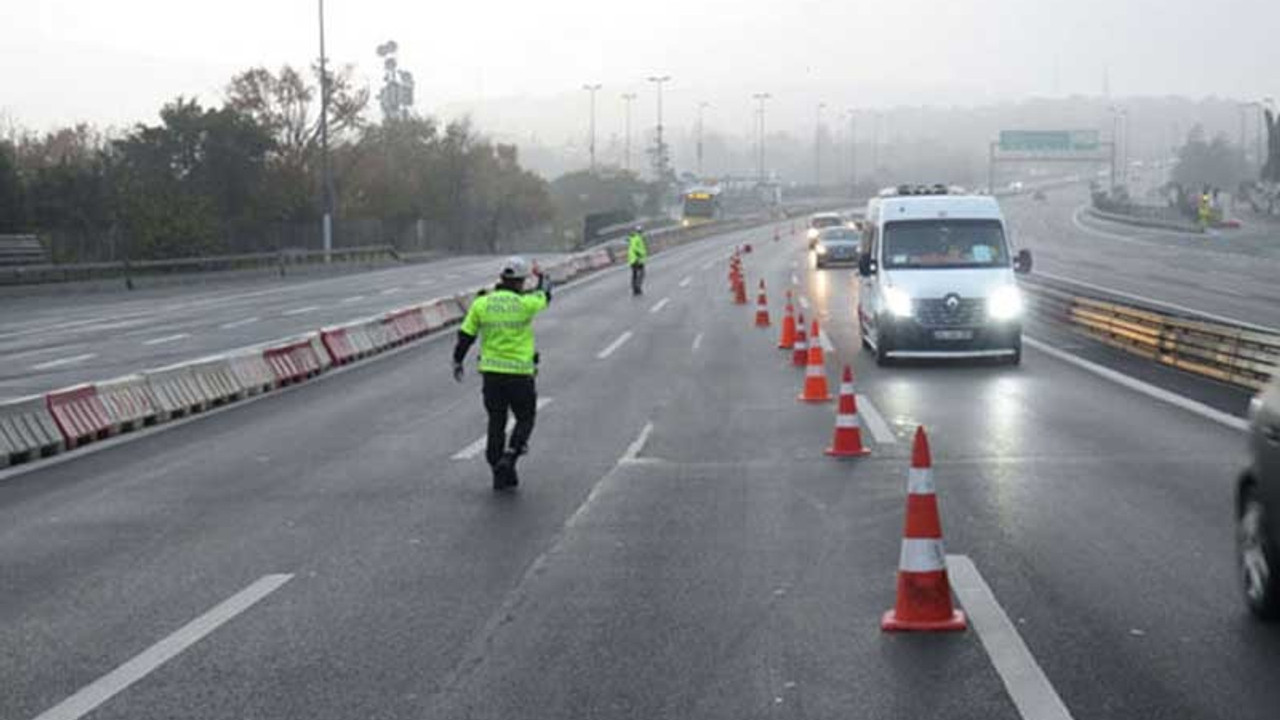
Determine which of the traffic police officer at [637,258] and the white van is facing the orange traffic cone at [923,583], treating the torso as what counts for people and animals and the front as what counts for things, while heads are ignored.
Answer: the white van

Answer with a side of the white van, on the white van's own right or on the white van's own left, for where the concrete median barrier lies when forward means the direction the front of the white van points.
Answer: on the white van's own right

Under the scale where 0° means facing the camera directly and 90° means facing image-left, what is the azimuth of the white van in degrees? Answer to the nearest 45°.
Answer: approximately 0°

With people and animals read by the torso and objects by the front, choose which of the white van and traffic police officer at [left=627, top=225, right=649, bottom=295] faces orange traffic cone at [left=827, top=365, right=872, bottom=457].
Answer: the white van

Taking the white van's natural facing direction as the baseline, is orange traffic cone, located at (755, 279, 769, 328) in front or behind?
behind

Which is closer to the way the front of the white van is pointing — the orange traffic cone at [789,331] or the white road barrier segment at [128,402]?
the white road barrier segment

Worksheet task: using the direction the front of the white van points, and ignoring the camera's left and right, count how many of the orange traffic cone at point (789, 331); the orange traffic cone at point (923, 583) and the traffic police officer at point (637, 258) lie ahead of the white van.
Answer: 1

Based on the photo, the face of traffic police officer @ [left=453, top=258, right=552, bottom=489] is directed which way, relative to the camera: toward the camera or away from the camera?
away from the camera

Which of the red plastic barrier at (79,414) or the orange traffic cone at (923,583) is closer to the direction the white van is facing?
the orange traffic cone

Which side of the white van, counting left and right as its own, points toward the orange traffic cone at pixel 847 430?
front
